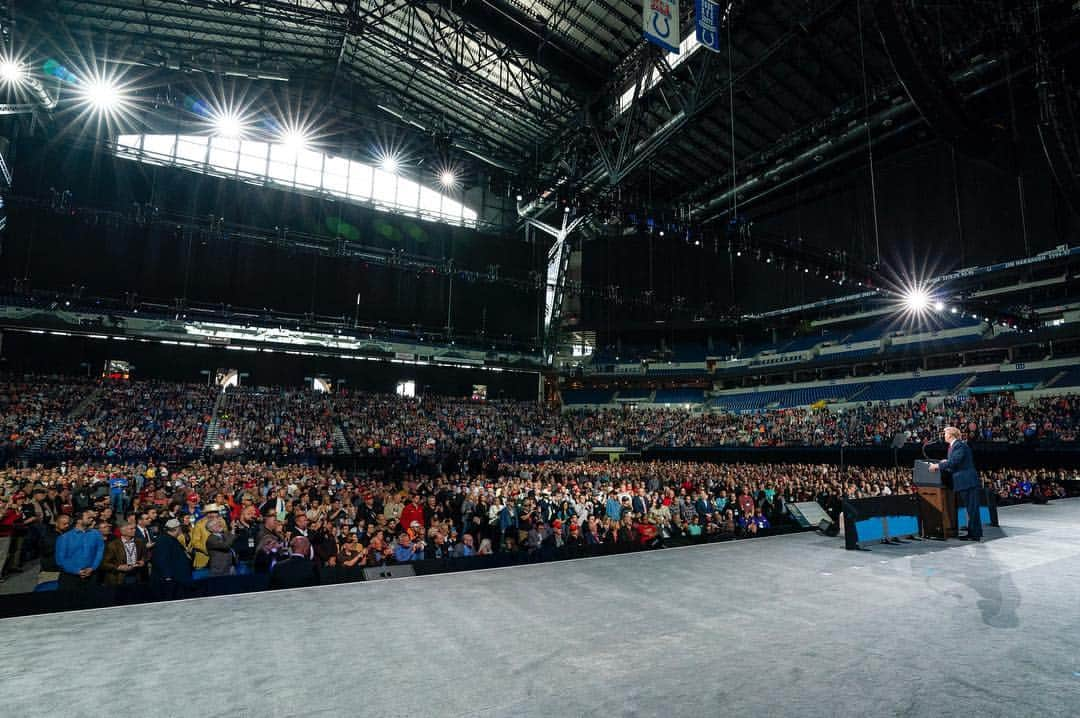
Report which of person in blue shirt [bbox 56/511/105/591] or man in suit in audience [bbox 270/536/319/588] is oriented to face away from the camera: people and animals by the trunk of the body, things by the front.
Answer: the man in suit in audience

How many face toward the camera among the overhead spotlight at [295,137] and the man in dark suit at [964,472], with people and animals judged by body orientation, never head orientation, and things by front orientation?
1

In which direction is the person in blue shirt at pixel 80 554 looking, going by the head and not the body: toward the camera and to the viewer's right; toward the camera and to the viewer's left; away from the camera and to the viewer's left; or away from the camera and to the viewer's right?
toward the camera and to the viewer's right

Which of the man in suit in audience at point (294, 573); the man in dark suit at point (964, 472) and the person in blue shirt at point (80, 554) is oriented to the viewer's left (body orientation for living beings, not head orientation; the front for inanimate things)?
the man in dark suit

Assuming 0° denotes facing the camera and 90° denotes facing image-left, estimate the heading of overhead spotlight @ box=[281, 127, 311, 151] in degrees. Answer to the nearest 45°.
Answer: approximately 0°

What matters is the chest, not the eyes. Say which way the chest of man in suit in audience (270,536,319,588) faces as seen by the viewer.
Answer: away from the camera

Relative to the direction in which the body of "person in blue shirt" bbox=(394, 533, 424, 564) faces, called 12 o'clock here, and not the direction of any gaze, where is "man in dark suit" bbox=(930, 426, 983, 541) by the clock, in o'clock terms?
The man in dark suit is roughly at 11 o'clock from the person in blue shirt.

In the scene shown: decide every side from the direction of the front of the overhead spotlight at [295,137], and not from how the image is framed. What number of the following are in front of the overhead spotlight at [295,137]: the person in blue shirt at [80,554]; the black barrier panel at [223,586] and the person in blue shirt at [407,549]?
3

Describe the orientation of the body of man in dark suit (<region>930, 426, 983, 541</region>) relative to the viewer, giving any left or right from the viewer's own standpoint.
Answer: facing to the left of the viewer
